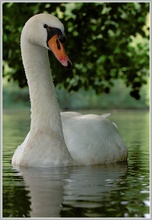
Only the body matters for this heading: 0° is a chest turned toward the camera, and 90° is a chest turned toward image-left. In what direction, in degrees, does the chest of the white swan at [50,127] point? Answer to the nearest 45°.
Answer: approximately 45°
